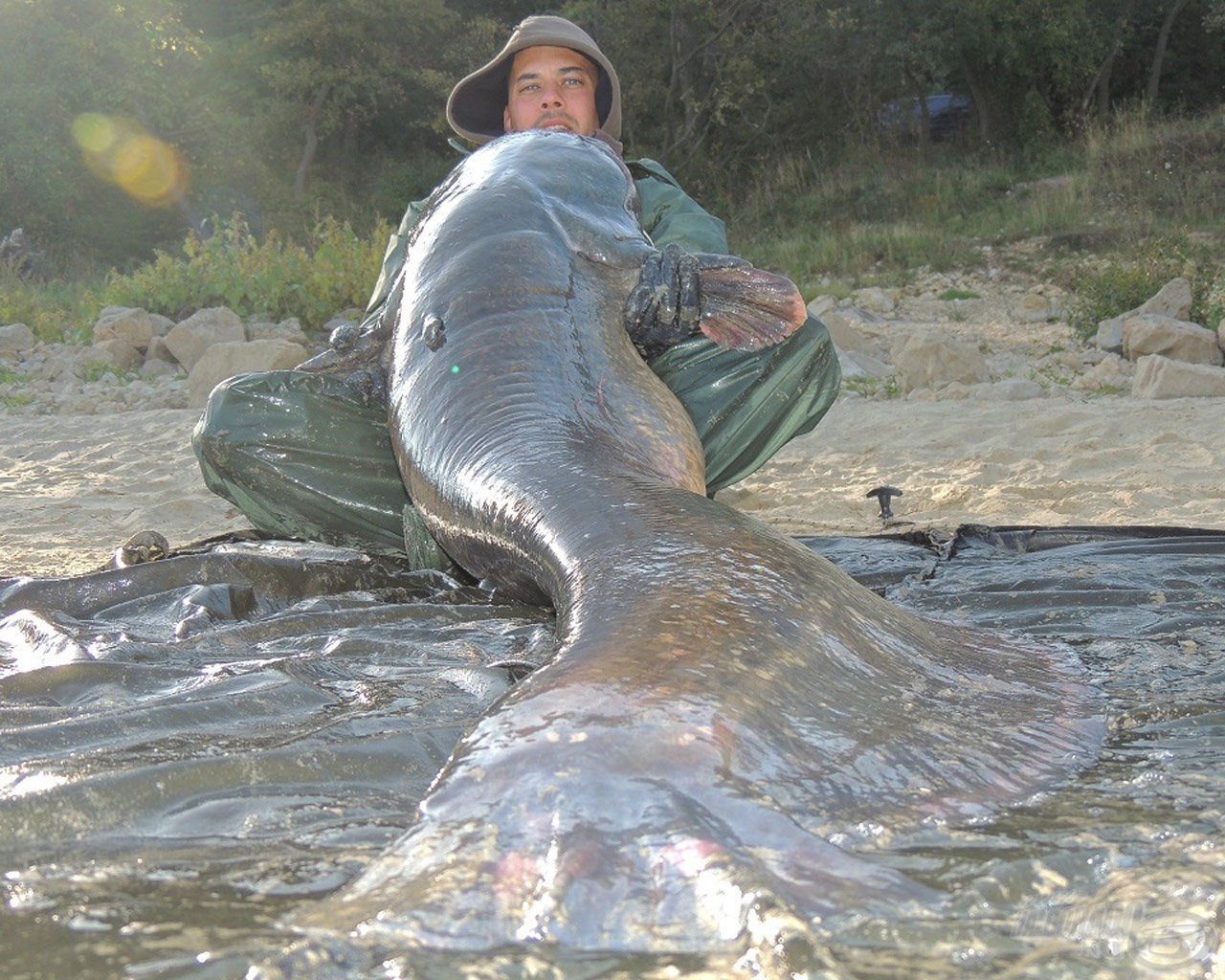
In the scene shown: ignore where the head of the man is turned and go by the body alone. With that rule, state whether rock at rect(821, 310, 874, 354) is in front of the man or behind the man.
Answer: behind

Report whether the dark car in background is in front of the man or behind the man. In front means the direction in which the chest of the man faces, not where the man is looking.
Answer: behind

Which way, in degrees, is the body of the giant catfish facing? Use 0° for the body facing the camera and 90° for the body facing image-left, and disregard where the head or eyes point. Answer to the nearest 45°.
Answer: approximately 180°

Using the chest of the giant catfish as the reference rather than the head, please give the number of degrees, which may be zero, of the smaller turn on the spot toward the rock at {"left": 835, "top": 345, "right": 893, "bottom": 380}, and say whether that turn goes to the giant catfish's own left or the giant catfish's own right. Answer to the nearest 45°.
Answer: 0° — it already faces it

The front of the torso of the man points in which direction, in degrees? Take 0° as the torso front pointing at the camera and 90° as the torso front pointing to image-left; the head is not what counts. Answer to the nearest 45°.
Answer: approximately 0°

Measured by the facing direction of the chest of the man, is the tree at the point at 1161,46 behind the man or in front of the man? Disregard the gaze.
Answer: behind
